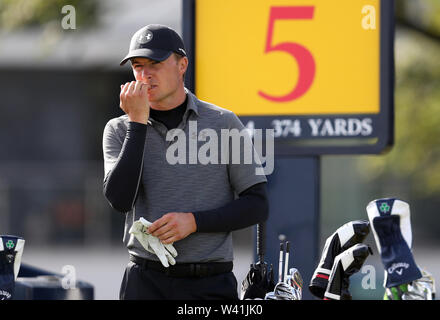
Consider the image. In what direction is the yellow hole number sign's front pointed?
toward the camera

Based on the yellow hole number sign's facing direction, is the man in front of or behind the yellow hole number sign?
in front

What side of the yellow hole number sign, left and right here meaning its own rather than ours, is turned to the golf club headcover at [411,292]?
front

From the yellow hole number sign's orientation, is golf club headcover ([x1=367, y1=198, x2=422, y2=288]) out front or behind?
out front

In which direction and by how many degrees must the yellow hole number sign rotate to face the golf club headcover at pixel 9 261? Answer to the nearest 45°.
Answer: approximately 45° to its right

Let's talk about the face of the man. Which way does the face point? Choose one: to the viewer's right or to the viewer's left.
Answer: to the viewer's left
